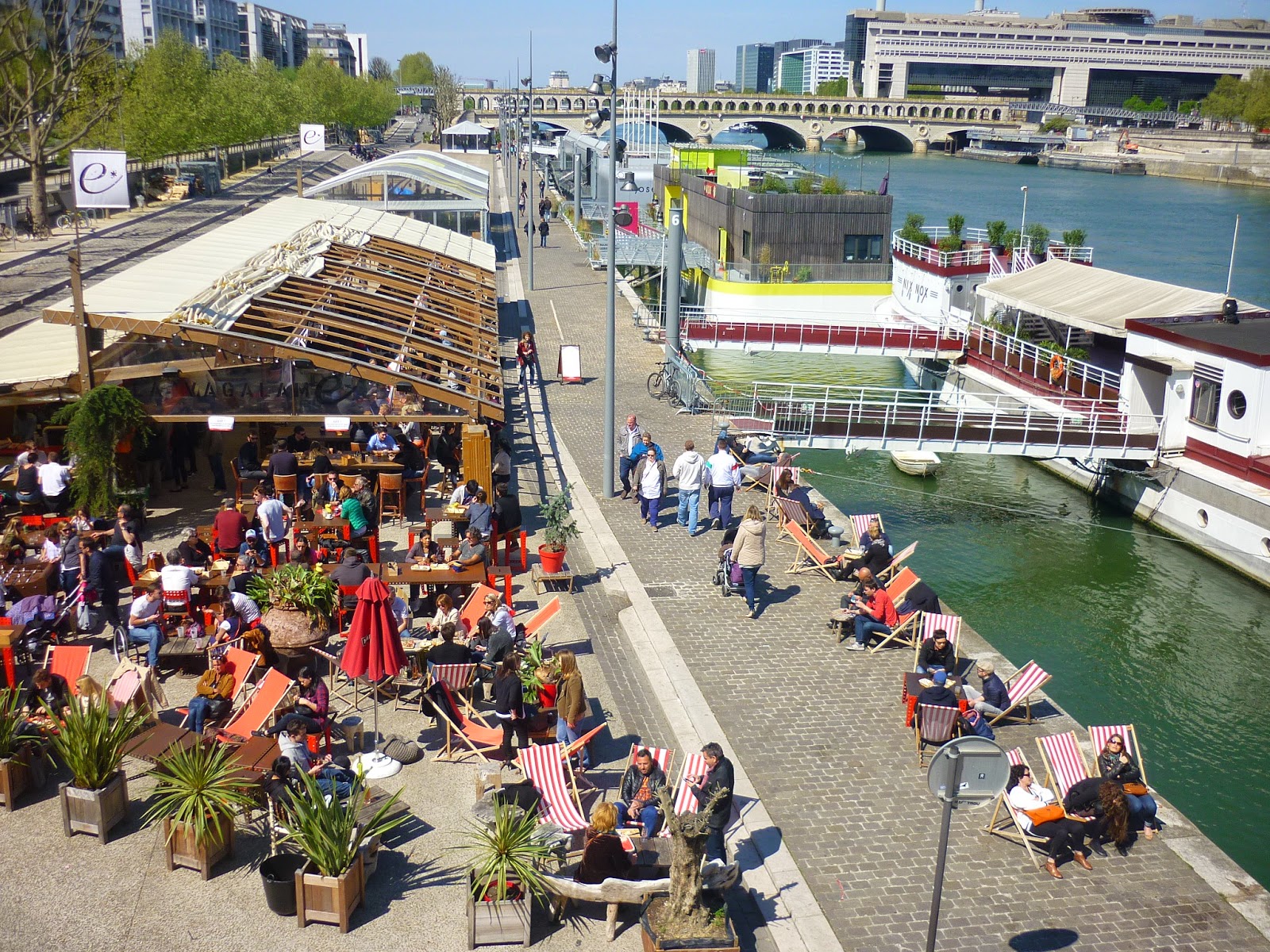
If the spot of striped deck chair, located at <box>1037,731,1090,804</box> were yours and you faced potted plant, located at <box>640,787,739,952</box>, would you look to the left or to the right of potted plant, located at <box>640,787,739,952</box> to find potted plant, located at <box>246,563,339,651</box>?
right

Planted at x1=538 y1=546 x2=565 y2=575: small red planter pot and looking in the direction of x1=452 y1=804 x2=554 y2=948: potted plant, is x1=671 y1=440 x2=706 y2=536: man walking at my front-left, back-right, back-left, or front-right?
back-left

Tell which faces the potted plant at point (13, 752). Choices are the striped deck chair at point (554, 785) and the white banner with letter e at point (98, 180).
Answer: the white banner with letter e

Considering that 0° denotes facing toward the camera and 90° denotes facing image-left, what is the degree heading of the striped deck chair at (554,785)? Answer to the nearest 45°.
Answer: approximately 315°

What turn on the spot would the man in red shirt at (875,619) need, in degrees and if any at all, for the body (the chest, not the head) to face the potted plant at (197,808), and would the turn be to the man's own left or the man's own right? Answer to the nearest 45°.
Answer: approximately 45° to the man's own left

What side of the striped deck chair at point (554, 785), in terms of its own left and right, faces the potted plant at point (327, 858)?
right

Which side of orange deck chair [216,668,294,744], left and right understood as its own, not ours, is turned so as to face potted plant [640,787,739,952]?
left

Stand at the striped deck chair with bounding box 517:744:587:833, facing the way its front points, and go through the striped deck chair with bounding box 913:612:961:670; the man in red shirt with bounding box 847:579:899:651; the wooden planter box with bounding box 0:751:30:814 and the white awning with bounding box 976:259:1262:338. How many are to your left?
3

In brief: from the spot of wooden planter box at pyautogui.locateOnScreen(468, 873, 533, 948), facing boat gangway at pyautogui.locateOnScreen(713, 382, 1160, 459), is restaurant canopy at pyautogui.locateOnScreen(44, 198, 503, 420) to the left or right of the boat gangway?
left
